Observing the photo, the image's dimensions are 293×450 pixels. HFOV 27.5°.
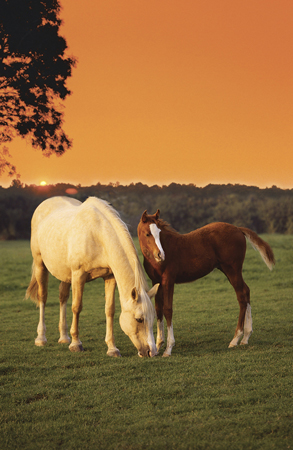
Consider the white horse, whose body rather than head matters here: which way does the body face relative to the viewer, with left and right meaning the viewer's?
facing the viewer and to the right of the viewer

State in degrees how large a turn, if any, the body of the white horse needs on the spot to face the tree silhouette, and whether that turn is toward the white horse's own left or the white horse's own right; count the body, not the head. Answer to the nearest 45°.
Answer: approximately 135° to the white horse's own left
